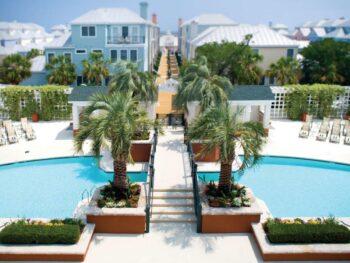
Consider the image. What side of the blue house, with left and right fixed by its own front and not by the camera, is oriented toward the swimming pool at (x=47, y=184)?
front

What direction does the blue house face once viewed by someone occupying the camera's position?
facing the viewer

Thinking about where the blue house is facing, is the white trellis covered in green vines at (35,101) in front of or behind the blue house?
in front

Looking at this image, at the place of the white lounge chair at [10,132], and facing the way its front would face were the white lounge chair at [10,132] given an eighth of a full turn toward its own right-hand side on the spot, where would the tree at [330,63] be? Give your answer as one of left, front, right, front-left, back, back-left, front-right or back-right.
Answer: back-left

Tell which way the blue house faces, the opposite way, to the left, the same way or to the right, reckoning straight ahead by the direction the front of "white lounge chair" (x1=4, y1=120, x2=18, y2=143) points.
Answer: the same way

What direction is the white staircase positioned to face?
toward the camera

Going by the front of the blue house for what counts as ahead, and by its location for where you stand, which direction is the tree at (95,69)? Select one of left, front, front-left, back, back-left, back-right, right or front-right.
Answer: front

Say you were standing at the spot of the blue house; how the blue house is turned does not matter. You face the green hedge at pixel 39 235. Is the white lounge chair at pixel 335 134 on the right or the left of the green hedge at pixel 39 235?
left

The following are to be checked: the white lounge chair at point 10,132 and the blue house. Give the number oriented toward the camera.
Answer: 2

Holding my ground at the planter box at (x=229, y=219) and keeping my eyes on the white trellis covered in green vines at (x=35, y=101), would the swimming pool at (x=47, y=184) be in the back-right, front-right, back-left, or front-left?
front-left

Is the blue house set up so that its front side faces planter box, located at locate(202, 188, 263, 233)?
yes

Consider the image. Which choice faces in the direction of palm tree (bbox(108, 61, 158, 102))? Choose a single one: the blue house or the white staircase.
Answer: the blue house

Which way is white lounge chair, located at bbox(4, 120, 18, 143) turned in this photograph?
toward the camera

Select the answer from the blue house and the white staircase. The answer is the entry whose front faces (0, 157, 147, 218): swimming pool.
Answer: the blue house

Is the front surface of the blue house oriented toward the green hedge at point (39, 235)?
yes

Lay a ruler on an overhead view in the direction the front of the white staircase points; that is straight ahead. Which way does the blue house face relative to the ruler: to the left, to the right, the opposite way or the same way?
the same way
